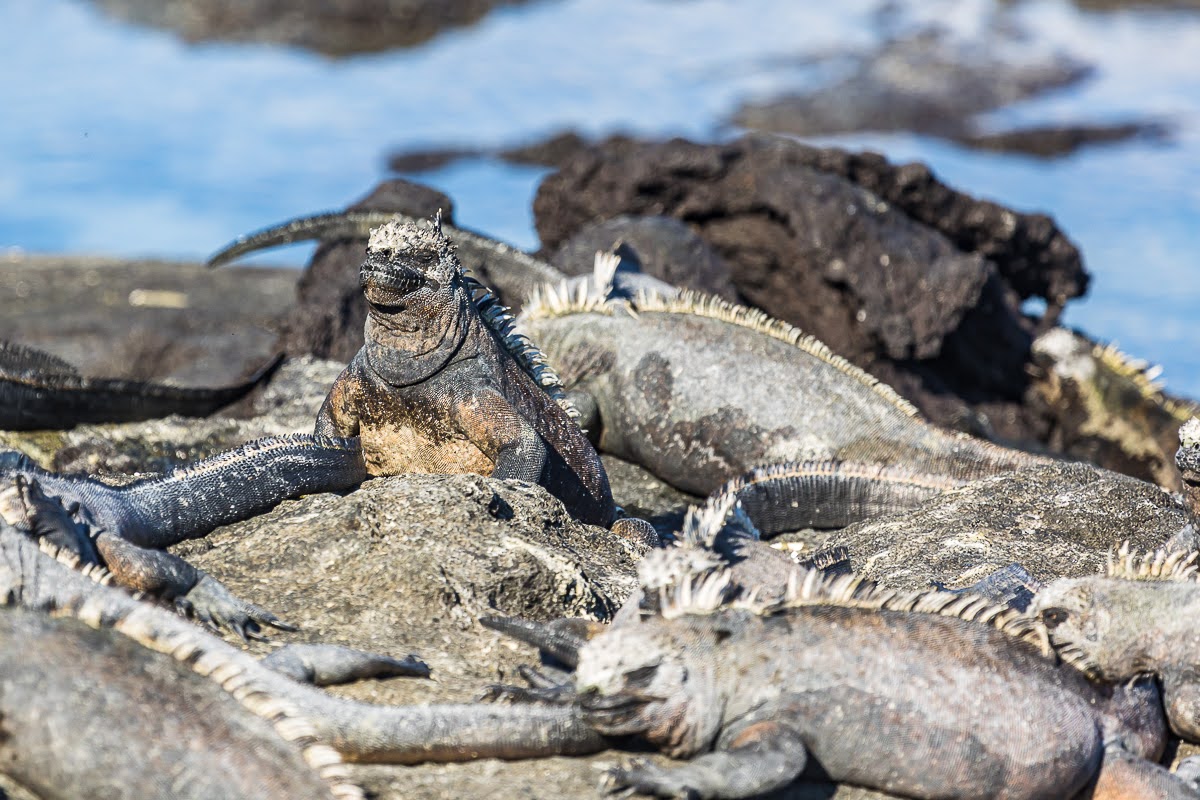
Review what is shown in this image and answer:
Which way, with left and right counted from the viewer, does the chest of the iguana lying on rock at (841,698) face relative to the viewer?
facing to the left of the viewer

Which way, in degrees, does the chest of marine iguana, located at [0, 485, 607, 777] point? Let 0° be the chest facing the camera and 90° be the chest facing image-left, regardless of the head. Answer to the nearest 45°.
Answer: approximately 90°

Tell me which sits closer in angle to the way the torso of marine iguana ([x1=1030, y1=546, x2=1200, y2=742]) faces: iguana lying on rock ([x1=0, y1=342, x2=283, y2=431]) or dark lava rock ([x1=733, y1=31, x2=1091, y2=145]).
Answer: the iguana lying on rock

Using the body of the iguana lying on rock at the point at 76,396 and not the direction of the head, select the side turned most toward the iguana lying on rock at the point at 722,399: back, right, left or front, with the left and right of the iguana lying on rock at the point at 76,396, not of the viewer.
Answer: back

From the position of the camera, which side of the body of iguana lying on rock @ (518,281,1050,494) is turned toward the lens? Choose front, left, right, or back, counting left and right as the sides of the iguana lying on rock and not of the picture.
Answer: left

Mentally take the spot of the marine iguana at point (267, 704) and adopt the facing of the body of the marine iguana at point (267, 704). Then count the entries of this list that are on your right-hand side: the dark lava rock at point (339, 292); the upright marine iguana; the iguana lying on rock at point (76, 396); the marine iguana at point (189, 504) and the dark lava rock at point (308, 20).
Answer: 5

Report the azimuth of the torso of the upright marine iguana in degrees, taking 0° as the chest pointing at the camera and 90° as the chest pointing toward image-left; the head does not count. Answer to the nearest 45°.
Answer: approximately 45°

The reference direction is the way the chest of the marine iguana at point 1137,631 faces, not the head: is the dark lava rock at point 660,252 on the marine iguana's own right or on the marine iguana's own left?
on the marine iguana's own right

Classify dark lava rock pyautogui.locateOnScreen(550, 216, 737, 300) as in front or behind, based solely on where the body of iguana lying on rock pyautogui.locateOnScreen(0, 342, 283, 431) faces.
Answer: behind

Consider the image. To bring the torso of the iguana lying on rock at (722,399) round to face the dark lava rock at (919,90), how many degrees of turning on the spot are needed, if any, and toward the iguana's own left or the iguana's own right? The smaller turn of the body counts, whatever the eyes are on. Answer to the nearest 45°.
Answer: approximately 90° to the iguana's own right

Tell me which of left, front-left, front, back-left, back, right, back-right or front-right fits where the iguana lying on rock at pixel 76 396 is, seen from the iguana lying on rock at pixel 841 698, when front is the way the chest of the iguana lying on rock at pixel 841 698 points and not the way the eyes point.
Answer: front-right

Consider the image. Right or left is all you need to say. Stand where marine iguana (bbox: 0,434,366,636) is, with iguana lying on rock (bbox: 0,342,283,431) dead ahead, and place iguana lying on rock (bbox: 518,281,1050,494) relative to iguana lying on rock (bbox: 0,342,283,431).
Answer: right

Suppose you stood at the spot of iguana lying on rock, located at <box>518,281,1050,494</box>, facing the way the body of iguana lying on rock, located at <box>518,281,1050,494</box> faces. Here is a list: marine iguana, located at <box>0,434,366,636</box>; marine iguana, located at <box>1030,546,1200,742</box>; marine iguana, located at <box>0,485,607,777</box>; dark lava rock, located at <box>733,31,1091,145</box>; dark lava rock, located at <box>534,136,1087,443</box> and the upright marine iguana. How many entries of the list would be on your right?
2

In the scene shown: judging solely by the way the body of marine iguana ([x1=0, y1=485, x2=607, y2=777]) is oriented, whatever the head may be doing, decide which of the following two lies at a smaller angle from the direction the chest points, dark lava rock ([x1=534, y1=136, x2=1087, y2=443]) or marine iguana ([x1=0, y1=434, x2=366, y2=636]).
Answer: the marine iguana
